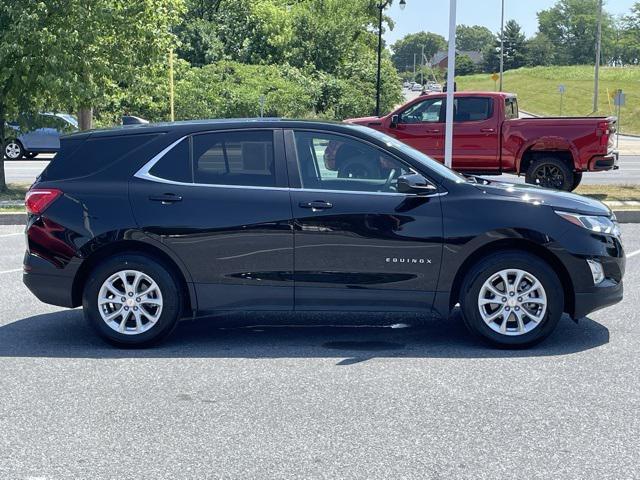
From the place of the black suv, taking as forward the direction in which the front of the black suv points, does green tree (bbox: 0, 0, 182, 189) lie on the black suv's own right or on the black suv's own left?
on the black suv's own left

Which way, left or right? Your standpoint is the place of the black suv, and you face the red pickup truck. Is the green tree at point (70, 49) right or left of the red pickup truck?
left

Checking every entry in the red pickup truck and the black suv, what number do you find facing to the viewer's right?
1

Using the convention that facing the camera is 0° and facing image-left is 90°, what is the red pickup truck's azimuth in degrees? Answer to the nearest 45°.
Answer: approximately 90°

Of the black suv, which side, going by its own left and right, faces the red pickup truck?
left

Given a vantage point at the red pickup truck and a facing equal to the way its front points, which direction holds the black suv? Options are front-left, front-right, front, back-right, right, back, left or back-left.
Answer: left

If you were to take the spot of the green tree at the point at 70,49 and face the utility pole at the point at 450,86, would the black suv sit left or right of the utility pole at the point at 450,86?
right

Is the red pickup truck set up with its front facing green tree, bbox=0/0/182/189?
yes

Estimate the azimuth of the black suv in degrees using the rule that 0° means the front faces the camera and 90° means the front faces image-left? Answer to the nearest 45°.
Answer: approximately 270°
